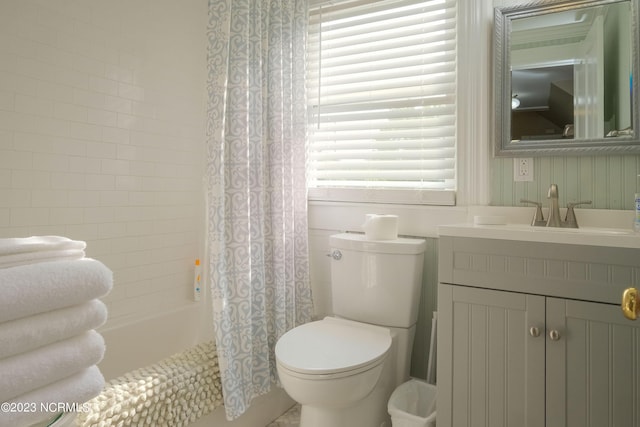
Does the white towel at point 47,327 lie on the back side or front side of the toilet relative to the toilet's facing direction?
on the front side

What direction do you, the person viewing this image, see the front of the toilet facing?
facing the viewer and to the left of the viewer

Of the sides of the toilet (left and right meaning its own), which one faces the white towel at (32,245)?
front

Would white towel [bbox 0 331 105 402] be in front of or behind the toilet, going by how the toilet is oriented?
in front

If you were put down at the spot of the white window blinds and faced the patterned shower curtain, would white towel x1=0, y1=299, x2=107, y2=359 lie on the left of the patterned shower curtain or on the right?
left

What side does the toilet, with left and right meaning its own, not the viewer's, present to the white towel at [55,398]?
front
